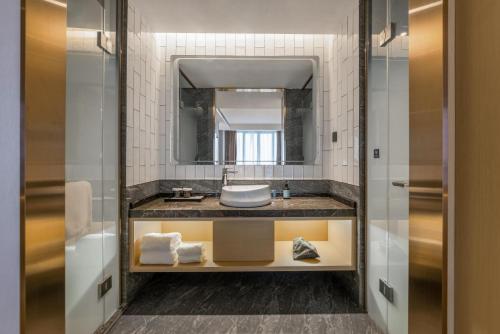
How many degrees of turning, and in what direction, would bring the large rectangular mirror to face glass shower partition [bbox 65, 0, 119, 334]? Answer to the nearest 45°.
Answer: approximately 45° to its right

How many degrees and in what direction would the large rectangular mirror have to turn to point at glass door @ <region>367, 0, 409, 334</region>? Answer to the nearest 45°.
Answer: approximately 45° to its left

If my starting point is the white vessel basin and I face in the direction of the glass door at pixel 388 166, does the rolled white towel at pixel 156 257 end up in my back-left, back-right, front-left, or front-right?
back-right

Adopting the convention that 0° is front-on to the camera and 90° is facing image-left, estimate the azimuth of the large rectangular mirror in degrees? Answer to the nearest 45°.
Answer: approximately 0°

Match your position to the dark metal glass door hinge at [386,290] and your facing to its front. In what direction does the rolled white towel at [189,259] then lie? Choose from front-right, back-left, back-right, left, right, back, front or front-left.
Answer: front-right

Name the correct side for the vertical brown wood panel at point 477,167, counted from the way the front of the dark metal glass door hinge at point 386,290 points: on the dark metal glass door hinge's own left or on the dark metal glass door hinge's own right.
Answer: on the dark metal glass door hinge's own left

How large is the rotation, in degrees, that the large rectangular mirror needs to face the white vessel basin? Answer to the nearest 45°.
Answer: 0° — it already faces it
